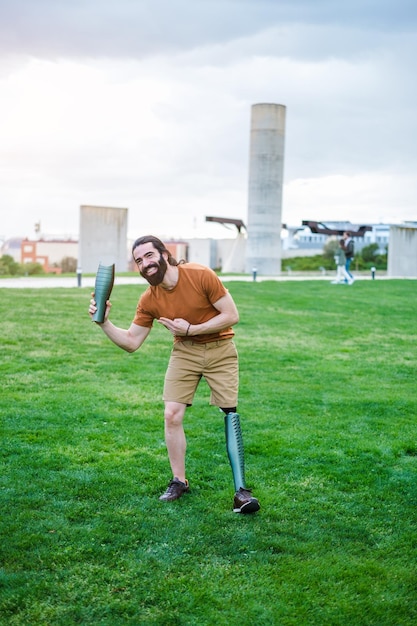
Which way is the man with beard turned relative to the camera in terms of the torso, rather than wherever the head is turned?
toward the camera

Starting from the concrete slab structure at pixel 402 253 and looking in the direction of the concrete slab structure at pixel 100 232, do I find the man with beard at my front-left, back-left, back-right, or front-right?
front-left

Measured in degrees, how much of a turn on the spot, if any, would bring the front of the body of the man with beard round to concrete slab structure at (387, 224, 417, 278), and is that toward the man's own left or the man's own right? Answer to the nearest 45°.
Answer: approximately 180°

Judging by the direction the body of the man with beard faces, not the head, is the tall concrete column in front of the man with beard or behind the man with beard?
behind

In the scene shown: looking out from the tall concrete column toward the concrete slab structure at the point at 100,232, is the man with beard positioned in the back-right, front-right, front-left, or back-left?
front-left

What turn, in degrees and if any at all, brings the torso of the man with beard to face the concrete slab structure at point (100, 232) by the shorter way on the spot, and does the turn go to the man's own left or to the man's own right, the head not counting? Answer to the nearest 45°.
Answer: approximately 180°
